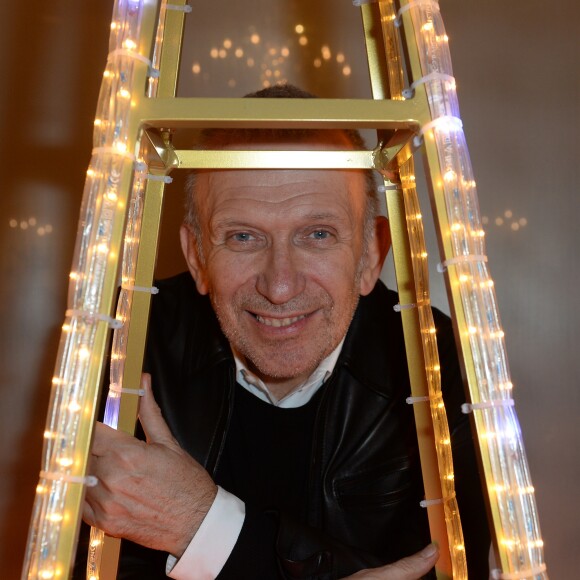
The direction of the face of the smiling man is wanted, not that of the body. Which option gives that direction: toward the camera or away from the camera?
toward the camera

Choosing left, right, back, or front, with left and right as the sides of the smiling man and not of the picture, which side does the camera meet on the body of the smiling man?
front

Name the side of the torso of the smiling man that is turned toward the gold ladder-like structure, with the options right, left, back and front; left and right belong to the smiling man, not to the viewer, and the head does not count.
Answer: front
